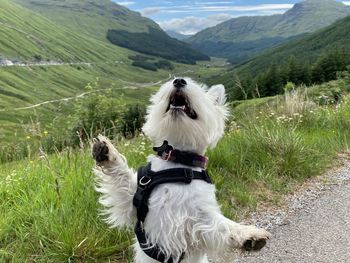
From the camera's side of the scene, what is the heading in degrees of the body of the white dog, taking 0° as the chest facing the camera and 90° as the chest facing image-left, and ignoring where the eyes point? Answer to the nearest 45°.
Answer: approximately 0°
